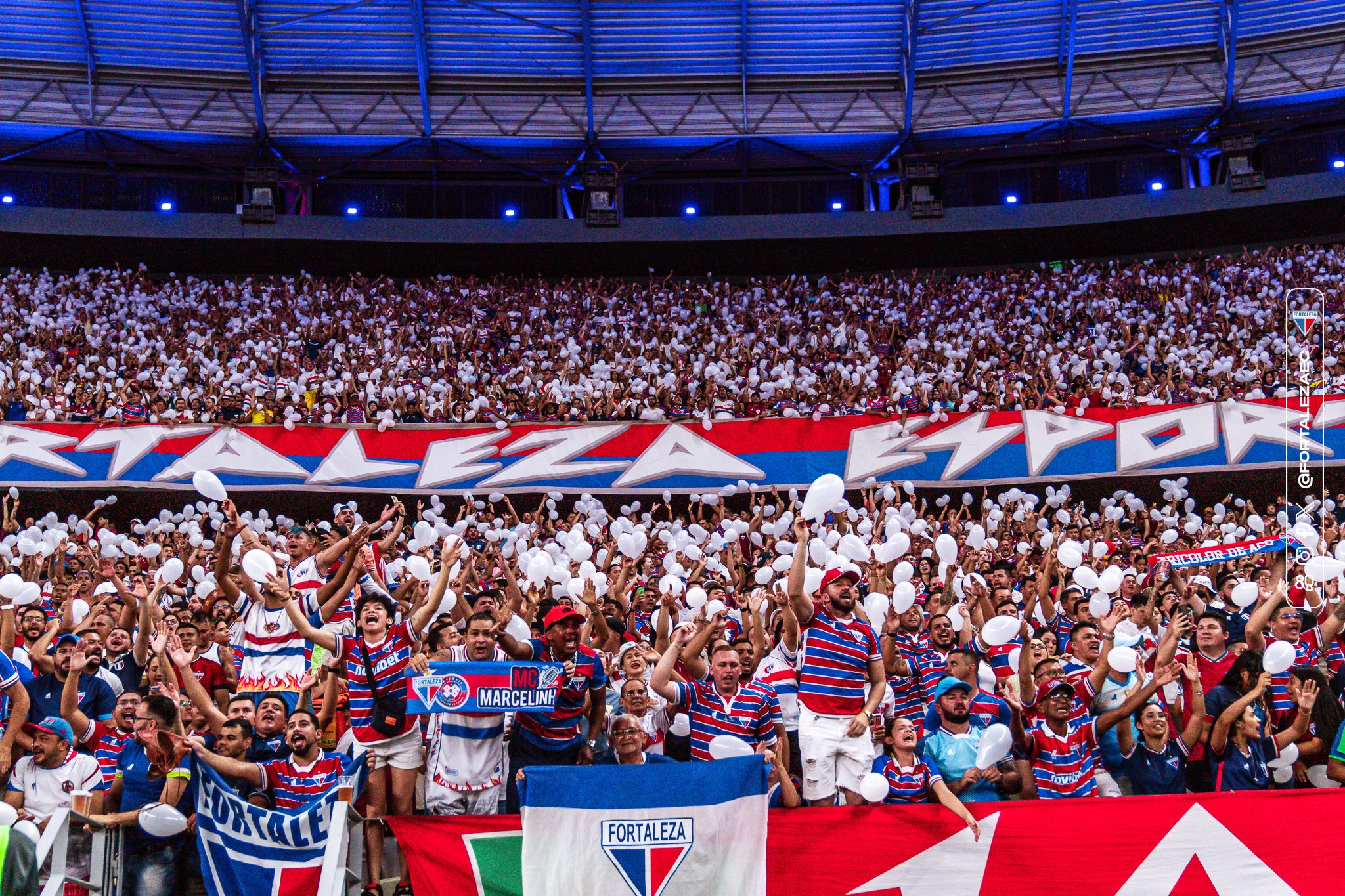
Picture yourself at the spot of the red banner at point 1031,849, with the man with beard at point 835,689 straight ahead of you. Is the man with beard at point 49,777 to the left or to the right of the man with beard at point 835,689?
left

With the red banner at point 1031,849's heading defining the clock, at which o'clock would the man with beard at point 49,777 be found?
The man with beard is roughly at 3 o'clock from the red banner.

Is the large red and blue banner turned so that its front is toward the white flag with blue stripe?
yes

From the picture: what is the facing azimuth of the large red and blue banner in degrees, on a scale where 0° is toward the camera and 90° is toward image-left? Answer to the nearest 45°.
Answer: approximately 0°

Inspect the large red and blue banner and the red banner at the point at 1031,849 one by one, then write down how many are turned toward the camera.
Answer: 2

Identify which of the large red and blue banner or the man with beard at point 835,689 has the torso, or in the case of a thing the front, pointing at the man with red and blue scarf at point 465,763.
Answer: the large red and blue banner
